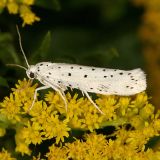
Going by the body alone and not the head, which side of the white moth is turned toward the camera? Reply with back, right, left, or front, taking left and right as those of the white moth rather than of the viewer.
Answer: left

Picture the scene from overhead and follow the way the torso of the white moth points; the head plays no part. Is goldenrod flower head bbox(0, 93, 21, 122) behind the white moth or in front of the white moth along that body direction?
in front

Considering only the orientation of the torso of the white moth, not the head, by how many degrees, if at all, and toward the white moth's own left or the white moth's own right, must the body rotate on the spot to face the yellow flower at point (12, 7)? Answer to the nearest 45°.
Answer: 0° — it already faces it

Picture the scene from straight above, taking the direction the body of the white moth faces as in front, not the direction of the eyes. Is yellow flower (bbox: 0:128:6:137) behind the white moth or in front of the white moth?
in front
